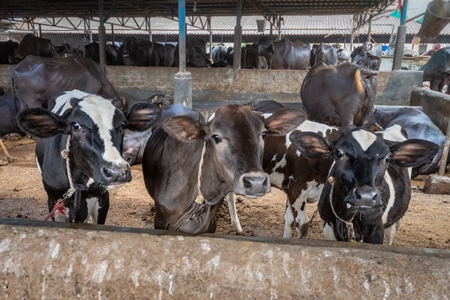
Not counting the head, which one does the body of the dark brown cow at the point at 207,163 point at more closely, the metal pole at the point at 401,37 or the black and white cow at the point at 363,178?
the black and white cow

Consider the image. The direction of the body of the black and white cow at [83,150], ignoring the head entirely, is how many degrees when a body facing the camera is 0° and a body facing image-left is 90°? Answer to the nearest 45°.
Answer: approximately 315°

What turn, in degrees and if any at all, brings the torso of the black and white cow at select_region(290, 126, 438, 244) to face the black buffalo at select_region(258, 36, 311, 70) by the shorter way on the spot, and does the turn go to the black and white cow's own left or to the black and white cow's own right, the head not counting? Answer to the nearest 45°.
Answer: approximately 180°

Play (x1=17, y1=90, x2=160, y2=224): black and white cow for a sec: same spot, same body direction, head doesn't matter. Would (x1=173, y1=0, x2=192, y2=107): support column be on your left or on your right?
on your left
